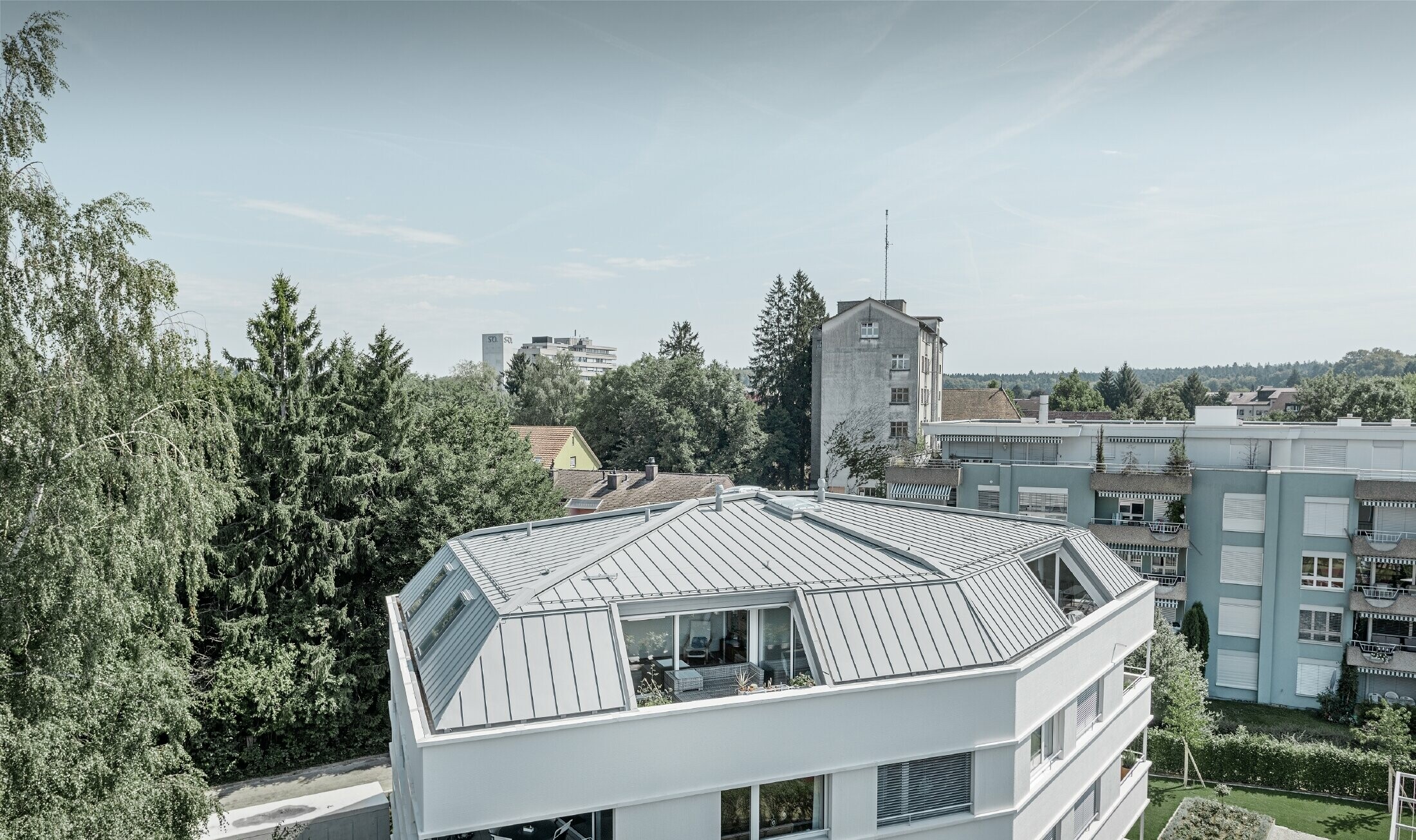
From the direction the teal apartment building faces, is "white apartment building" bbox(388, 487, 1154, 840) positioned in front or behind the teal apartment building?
in front

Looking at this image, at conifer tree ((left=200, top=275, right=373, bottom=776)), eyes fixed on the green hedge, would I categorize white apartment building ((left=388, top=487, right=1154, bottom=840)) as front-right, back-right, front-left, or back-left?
front-right

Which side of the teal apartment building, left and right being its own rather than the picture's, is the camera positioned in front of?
front

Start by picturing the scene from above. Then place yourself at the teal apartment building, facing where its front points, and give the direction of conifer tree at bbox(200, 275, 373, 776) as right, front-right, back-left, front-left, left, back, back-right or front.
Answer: front-right
